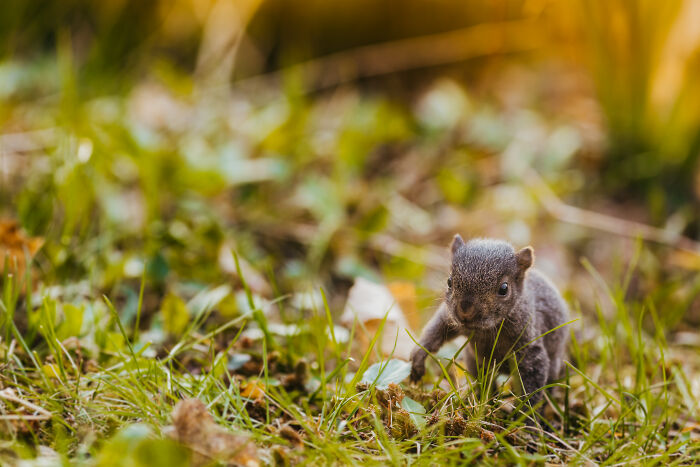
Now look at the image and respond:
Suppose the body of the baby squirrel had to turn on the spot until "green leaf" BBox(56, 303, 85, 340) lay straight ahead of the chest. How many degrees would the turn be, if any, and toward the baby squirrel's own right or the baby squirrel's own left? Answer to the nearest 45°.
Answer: approximately 45° to the baby squirrel's own right

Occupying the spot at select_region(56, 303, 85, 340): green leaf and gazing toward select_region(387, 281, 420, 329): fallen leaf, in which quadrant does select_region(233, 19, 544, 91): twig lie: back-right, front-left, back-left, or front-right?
front-left

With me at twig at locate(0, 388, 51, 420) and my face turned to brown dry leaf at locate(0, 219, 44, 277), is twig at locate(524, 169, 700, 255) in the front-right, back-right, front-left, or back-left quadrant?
front-right

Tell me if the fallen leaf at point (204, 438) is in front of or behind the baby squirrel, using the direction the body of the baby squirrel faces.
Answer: in front

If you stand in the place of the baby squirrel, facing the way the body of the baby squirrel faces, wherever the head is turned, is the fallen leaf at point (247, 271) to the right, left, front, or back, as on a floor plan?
right

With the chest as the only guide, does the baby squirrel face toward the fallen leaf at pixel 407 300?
no

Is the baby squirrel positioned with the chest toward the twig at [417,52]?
no

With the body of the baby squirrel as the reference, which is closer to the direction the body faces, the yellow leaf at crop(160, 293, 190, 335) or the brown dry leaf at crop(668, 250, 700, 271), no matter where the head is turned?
the yellow leaf

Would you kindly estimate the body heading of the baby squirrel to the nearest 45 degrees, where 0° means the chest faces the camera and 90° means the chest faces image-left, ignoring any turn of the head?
approximately 45°

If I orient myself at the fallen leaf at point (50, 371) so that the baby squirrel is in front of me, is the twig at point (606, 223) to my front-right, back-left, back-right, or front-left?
front-left

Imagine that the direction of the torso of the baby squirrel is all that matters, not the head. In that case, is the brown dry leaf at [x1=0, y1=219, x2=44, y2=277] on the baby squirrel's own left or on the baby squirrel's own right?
on the baby squirrel's own right
